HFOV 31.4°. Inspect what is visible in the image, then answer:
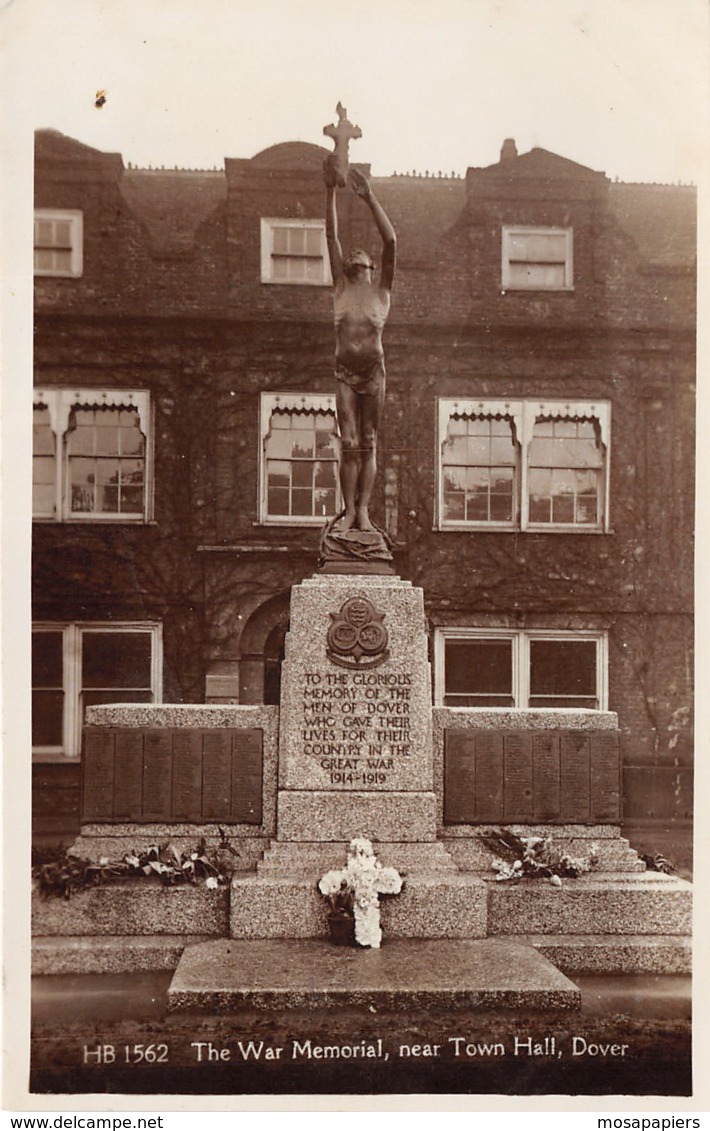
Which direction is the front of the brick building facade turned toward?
toward the camera

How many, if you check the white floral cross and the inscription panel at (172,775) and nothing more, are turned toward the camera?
2

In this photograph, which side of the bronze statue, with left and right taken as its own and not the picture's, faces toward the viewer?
front

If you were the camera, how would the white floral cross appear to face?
facing the viewer

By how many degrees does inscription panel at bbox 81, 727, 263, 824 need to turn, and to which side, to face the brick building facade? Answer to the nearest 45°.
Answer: approximately 135° to its left

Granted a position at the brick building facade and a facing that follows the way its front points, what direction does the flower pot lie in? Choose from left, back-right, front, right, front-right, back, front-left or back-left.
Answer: front

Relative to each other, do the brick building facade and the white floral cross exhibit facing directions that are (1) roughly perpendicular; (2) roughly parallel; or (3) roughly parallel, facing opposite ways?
roughly parallel

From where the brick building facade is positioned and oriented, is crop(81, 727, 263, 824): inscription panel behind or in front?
in front

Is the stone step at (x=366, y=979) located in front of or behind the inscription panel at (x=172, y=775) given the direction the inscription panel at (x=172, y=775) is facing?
in front

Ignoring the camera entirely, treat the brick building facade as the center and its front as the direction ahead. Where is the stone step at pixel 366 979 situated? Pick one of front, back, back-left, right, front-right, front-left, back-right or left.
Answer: front

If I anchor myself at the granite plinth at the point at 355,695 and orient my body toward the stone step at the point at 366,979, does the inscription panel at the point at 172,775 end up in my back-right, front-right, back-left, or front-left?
back-right

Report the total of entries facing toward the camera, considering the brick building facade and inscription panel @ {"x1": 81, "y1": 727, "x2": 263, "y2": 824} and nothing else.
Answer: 2

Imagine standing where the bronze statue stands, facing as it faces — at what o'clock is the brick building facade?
The brick building facade is roughly at 6 o'clock from the bronze statue.
